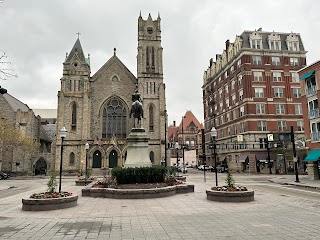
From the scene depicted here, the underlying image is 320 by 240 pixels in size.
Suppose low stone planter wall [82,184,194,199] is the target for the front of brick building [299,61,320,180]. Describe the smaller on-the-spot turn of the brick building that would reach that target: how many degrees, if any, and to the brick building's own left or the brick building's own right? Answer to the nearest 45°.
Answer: approximately 45° to the brick building's own left

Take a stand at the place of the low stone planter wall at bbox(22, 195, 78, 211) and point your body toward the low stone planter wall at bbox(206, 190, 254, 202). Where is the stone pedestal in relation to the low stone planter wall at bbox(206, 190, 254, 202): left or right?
left

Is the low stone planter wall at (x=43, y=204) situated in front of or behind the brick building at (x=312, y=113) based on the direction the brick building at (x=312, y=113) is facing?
in front

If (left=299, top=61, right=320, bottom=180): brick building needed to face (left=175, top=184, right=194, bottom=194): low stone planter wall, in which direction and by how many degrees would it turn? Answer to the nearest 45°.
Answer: approximately 45° to its left

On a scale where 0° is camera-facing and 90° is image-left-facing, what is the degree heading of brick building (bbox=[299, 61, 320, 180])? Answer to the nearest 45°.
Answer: approximately 45°

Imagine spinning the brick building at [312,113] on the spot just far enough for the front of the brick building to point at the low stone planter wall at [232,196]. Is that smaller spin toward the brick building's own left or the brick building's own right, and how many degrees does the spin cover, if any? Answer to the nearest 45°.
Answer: approximately 45° to the brick building's own left
